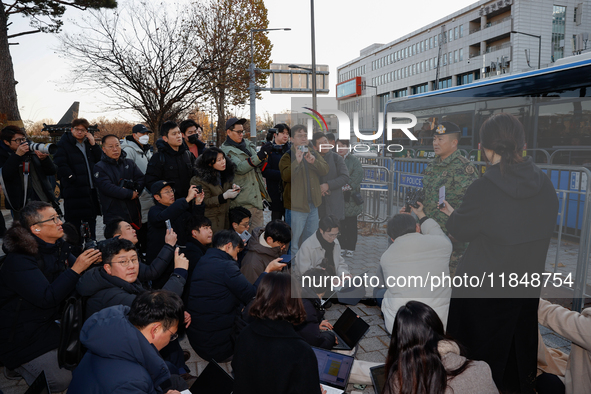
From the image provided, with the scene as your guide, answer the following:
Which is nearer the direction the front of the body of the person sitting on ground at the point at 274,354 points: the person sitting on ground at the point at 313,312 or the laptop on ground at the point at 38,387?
the person sitting on ground

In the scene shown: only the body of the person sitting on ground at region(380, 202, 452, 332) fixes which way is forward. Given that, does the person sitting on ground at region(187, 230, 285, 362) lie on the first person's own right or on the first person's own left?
on the first person's own left

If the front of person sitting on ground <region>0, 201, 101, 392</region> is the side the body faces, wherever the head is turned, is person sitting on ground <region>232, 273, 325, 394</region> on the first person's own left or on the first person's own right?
on the first person's own right

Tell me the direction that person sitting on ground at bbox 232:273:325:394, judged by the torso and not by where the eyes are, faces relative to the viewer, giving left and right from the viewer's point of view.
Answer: facing away from the viewer

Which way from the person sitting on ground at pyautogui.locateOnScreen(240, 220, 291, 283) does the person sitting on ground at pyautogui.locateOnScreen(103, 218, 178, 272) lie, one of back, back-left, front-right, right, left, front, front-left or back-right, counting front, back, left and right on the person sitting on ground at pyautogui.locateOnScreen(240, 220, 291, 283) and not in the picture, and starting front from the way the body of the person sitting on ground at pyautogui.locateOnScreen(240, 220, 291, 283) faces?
back

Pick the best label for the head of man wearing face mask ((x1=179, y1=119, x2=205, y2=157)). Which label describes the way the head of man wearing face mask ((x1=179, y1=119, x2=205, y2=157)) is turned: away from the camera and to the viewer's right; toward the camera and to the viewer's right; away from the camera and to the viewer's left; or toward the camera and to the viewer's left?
toward the camera and to the viewer's right

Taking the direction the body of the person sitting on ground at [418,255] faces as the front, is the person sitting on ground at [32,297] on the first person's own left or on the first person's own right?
on the first person's own left

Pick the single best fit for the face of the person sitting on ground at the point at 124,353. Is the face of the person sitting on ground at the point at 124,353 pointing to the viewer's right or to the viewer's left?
to the viewer's right

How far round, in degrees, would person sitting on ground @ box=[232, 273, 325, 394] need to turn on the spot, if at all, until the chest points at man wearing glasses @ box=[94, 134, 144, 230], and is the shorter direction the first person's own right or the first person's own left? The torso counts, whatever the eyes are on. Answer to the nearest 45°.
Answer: approximately 45° to the first person's own left

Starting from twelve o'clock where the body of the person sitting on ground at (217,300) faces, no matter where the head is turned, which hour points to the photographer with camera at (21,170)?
The photographer with camera is roughly at 9 o'clock from the person sitting on ground.

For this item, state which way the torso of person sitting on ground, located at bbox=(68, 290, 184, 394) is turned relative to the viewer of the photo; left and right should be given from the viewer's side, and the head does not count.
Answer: facing to the right of the viewer

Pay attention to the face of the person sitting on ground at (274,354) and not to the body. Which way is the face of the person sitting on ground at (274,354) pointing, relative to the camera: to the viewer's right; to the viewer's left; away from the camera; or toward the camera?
away from the camera

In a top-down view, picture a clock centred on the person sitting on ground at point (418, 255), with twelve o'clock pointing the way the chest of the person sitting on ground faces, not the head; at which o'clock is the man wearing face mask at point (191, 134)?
The man wearing face mask is roughly at 10 o'clock from the person sitting on ground.

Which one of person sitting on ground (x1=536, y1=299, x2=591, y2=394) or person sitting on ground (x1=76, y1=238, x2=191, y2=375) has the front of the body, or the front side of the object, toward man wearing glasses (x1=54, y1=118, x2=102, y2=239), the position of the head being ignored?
person sitting on ground (x1=536, y1=299, x2=591, y2=394)

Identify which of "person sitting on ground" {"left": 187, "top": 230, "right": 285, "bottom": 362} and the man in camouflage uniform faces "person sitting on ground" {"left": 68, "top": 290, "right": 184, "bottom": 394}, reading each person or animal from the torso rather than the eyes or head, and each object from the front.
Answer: the man in camouflage uniform

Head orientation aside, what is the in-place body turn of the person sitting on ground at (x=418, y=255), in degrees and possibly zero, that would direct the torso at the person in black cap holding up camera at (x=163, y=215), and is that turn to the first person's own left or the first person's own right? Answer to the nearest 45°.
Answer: approximately 90° to the first person's own left
